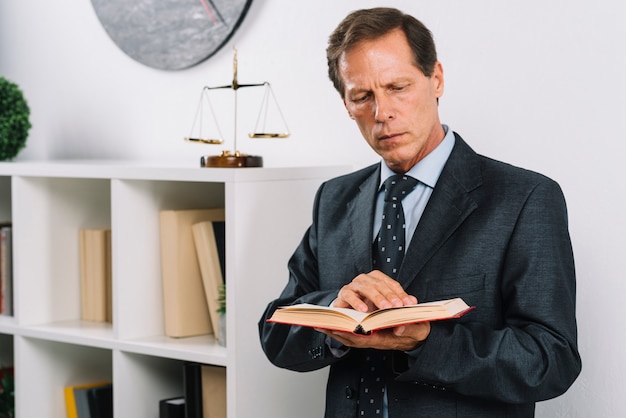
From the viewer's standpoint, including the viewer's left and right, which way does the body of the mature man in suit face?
facing the viewer and to the left of the viewer

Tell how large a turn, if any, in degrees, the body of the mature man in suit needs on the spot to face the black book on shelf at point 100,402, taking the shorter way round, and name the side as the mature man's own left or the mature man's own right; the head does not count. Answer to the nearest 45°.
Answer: approximately 90° to the mature man's own right

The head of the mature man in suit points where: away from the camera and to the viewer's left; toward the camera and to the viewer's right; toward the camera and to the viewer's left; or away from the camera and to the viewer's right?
toward the camera and to the viewer's left

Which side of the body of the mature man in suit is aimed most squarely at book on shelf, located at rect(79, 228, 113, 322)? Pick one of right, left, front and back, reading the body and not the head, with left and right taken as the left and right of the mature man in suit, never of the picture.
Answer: right

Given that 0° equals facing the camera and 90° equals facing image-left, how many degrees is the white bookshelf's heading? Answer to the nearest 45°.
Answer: approximately 45°

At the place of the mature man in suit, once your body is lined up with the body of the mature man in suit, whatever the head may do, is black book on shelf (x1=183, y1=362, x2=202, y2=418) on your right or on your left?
on your right

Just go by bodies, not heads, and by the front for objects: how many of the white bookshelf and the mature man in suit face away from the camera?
0

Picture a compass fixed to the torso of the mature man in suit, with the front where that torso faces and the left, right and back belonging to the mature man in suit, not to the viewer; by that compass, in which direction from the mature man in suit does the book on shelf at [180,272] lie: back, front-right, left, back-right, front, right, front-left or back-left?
right
